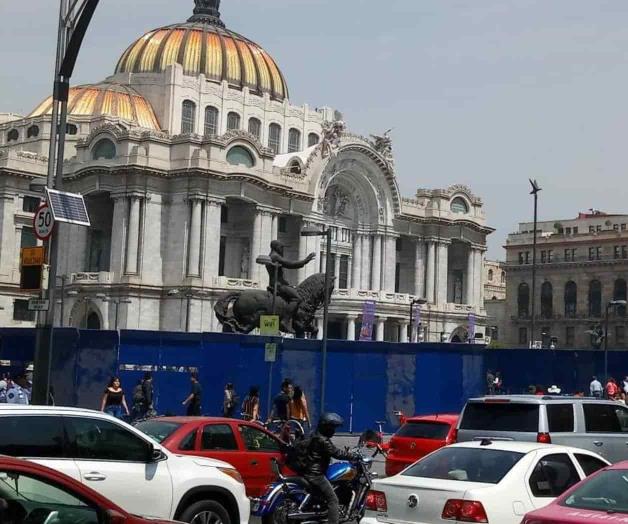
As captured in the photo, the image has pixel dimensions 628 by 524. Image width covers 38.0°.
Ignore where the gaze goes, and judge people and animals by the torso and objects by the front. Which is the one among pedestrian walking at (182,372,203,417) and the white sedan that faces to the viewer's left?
the pedestrian walking

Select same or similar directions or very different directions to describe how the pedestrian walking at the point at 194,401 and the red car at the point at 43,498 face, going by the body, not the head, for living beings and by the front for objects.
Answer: very different directions

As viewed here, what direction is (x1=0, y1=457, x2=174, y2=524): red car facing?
to the viewer's right

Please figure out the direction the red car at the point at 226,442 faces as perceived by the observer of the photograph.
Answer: facing away from the viewer and to the right of the viewer

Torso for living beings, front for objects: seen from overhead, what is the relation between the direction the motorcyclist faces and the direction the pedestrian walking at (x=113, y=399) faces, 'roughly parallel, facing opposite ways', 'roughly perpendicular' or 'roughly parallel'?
roughly perpendicular

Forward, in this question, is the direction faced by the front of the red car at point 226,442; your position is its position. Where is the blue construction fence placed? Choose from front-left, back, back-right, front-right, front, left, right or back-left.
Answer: front-left

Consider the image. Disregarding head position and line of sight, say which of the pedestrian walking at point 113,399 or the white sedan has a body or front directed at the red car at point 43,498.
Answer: the pedestrian walking

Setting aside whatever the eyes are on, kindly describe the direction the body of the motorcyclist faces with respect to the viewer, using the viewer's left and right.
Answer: facing to the right of the viewer

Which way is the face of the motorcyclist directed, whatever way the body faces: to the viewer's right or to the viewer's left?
to the viewer's right

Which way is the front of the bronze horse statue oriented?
to the viewer's right
